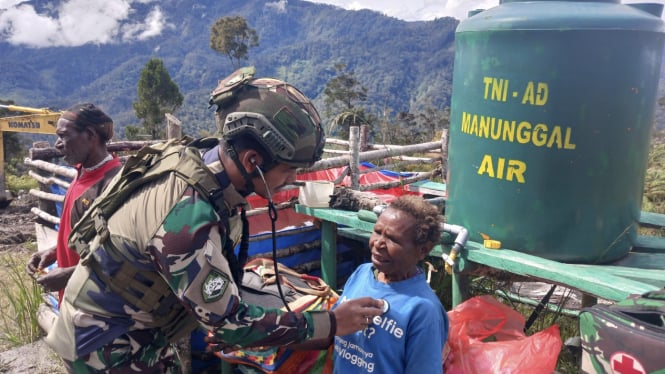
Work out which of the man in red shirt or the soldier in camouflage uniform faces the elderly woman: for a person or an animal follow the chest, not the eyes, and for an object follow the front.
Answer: the soldier in camouflage uniform

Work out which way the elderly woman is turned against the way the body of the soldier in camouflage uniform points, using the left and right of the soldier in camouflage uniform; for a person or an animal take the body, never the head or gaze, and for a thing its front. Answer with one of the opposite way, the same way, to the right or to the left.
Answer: the opposite way

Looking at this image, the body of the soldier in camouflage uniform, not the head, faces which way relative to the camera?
to the viewer's right

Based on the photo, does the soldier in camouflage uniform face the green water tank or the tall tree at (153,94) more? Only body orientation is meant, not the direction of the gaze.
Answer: the green water tank

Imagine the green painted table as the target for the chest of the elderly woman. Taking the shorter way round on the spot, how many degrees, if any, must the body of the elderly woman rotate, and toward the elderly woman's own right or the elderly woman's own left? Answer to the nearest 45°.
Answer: approximately 180°

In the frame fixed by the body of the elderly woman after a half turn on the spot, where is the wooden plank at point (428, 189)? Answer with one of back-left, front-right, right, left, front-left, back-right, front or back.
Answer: front-left

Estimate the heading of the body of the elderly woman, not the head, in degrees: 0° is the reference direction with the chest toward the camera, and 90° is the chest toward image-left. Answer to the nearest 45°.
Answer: approximately 45°

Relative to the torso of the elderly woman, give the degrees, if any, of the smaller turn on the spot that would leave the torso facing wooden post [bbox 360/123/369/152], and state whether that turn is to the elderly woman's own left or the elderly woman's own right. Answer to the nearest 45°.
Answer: approximately 135° to the elderly woman's own right

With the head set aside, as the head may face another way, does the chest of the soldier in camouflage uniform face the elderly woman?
yes
